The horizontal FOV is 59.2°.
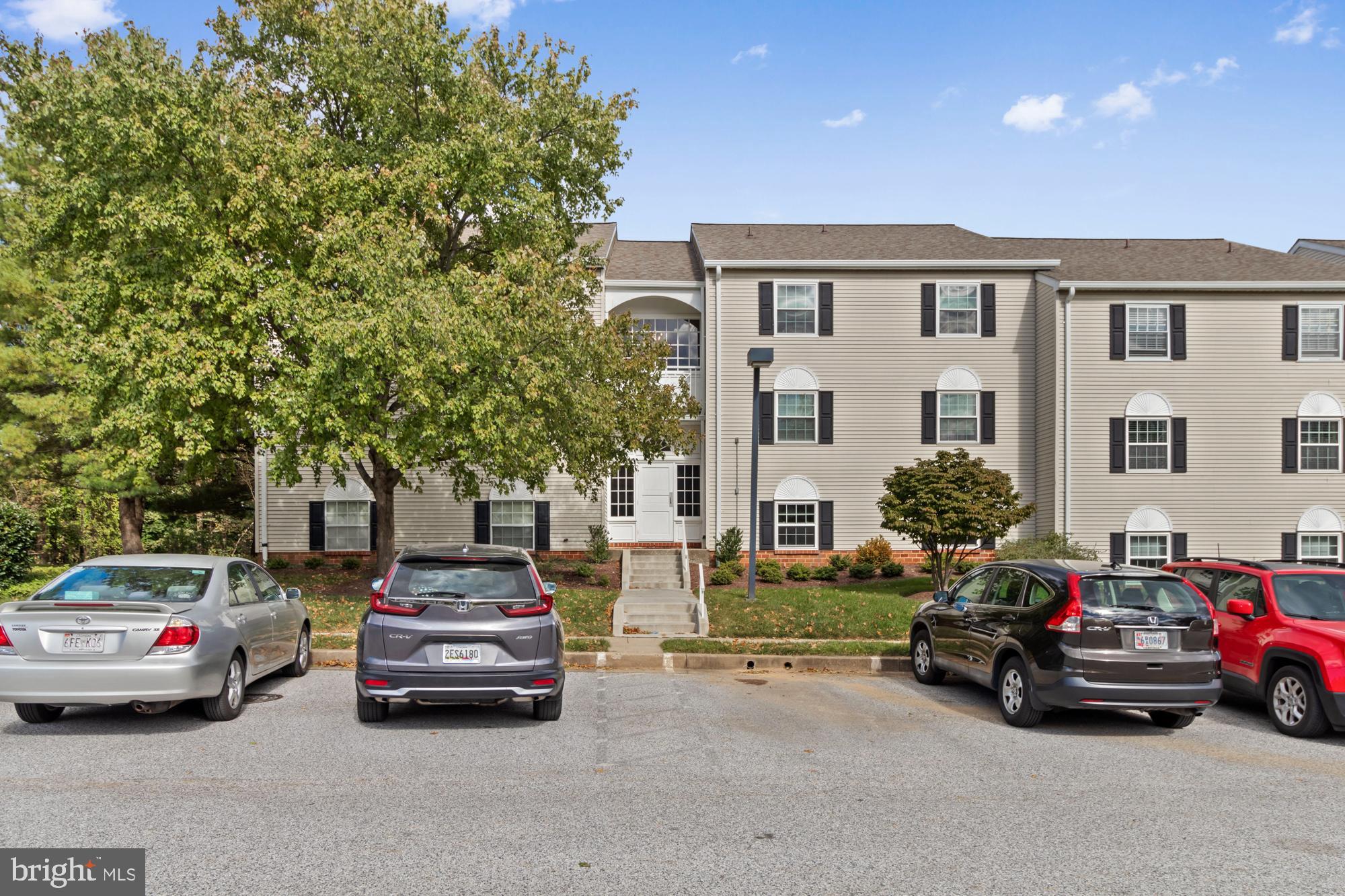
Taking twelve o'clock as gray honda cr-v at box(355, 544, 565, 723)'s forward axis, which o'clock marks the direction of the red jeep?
The red jeep is roughly at 3 o'clock from the gray honda cr-v.

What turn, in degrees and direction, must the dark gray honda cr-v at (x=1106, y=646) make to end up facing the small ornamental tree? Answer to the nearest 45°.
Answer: approximately 45° to its right

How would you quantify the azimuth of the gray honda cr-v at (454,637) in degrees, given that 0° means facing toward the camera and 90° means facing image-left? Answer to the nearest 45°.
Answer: approximately 180°

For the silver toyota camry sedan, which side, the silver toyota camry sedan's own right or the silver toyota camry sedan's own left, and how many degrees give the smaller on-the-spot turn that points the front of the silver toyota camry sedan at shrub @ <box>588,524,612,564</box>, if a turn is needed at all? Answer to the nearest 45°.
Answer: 0° — it already faces it

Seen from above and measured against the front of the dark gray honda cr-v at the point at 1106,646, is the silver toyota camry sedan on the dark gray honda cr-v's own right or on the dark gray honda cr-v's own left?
on the dark gray honda cr-v's own left

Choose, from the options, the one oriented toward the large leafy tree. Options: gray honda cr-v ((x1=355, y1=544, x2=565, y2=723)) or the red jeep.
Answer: the gray honda cr-v

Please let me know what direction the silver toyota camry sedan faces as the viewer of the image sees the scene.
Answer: facing away from the viewer and to the right of the viewer

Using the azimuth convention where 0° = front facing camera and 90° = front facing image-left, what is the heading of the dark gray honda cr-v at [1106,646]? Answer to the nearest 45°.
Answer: approximately 135°
